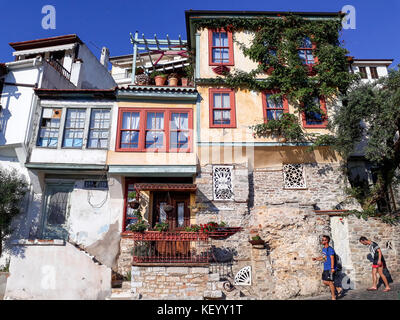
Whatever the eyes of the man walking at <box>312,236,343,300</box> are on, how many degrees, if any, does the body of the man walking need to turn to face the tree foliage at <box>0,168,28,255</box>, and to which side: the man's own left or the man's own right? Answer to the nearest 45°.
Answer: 0° — they already face it

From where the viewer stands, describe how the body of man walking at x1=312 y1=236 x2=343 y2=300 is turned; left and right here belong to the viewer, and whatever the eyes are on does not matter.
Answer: facing to the left of the viewer

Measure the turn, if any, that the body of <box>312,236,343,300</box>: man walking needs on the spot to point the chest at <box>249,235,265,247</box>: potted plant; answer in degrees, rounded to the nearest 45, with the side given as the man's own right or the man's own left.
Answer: approximately 45° to the man's own right
